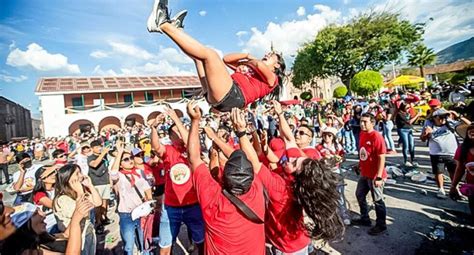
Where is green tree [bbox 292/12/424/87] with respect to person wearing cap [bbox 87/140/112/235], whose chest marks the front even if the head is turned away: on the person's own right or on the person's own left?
on the person's own left

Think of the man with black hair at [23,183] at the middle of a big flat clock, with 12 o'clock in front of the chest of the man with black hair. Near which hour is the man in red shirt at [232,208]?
The man in red shirt is roughly at 1 o'clock from the man with black hair.

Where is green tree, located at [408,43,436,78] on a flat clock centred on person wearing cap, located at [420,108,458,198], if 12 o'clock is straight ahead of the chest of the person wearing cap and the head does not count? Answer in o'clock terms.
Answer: The green tree is roughly at 6 o'clock from the person wearing cap.

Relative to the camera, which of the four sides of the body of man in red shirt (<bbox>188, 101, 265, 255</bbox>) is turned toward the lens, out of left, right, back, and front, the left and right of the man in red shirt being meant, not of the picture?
back

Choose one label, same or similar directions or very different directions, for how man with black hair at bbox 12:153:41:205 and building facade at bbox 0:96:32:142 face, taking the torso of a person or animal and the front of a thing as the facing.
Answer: same or similar directions

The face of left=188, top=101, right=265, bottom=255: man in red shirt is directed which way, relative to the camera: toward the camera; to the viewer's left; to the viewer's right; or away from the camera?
away from the camera

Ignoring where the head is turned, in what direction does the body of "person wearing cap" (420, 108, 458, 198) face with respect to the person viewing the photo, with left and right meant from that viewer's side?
facing the viewer

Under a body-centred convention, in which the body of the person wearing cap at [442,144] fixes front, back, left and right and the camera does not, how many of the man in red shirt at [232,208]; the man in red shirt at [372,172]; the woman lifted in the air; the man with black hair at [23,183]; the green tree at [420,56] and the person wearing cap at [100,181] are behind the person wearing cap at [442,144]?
1

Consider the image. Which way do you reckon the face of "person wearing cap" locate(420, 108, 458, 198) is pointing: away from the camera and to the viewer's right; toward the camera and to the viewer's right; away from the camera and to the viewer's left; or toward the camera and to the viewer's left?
toward the camera and to the viewer's left

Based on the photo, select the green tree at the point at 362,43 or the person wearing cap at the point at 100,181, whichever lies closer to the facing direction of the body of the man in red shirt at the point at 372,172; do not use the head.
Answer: the person wearing cap

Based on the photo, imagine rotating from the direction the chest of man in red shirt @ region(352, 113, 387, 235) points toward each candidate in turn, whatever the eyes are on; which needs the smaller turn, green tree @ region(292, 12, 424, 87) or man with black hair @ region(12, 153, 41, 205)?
the man with black hair

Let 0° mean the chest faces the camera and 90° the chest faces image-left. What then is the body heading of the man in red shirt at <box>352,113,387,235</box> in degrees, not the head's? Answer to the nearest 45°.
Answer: approximately 45°

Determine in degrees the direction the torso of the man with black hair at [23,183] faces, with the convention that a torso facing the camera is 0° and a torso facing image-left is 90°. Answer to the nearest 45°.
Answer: approximately 315°

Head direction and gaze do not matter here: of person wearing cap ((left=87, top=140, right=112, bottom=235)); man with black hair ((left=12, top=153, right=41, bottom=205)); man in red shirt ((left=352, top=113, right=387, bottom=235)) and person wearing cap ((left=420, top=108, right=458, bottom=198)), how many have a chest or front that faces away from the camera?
0

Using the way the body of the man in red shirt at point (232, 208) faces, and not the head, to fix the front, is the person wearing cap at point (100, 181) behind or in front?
in front

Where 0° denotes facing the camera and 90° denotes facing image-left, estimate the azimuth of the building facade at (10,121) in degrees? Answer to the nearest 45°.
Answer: approximately 315°
